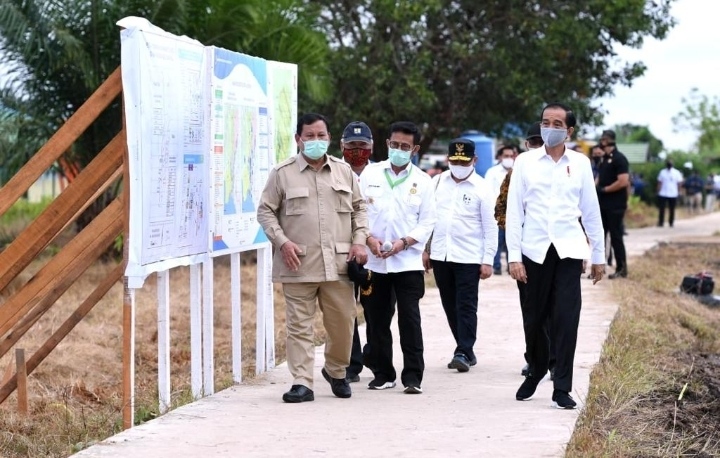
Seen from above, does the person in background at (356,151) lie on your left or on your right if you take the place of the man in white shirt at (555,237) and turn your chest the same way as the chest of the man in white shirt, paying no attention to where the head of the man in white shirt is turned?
on your right

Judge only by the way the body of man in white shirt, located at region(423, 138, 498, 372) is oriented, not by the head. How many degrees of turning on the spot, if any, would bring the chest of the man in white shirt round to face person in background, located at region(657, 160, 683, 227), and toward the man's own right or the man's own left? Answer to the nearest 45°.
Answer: approximately 180°

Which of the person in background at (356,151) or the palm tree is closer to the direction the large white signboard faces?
the person in background

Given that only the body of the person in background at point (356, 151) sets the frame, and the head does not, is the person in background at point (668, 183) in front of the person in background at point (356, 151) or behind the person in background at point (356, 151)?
behind

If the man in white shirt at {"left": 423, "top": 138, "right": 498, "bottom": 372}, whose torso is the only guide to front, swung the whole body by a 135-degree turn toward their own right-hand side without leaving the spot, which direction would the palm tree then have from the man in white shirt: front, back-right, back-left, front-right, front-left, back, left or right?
front
